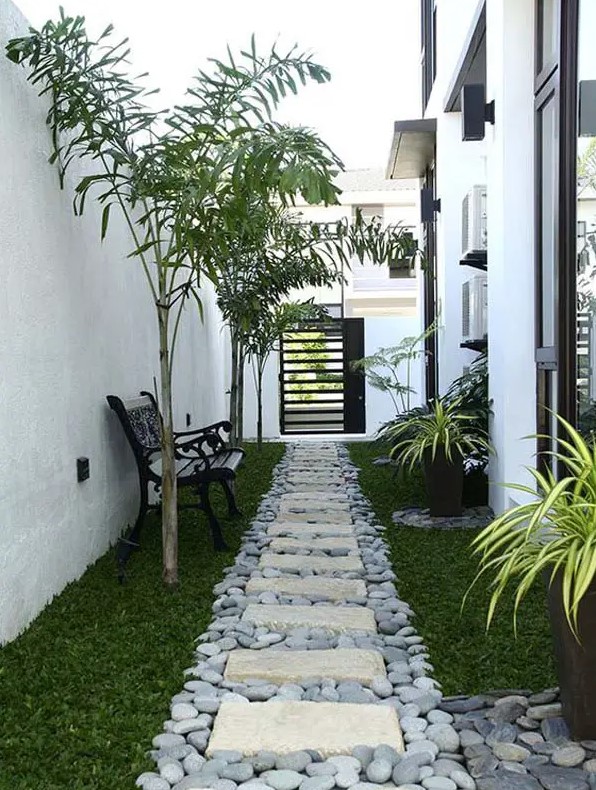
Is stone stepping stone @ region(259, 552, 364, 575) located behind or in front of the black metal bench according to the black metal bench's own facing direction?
in front

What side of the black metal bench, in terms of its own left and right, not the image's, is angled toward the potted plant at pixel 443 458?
front

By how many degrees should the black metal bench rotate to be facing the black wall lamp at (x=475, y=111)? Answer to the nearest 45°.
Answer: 0° — it already faces it

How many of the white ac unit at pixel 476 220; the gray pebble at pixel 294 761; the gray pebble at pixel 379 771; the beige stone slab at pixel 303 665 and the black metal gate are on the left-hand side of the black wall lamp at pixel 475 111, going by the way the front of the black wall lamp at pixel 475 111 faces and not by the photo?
3

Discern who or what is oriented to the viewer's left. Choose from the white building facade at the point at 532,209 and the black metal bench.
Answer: the white building facade

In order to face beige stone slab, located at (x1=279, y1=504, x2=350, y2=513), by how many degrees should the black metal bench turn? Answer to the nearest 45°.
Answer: approximately 45° to its left

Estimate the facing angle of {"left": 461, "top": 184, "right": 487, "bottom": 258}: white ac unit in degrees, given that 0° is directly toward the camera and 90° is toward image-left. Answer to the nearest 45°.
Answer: approximately 90°

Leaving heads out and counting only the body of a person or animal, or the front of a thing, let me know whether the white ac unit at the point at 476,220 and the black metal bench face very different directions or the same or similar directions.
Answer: very different directions

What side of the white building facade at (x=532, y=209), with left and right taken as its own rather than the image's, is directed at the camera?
left

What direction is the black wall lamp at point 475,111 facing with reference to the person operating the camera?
facing to the left of the viewer

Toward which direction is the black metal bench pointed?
to the viewer's right

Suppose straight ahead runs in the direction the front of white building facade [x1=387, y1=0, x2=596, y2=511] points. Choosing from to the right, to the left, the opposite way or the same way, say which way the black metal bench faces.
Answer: the opposite way
